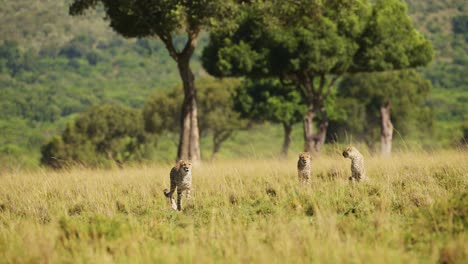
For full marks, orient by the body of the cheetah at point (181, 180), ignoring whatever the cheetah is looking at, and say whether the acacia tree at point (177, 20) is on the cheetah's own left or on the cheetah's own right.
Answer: on the cheetah's own left

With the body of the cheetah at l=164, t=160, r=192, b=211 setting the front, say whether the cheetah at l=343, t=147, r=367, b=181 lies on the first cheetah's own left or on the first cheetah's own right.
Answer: on the first cheetah's own left

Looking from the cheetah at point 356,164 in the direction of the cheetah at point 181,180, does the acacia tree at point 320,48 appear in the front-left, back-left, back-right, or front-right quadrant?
back-right

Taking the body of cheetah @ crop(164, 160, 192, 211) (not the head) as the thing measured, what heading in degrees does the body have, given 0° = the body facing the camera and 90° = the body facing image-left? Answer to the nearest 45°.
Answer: approximately 315°

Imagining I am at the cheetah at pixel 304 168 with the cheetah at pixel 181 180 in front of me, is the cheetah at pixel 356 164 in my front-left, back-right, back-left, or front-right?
back-left

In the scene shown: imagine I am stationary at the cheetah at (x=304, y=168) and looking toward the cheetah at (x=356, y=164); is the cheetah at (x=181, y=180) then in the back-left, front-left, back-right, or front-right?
back-right

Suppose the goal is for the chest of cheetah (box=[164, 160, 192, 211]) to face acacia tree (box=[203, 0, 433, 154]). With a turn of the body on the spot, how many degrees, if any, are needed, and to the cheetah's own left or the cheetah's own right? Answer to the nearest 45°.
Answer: approximately 135° to the cheetah's own left

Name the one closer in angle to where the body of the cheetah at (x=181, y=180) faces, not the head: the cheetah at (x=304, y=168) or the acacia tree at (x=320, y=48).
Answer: the cheetah

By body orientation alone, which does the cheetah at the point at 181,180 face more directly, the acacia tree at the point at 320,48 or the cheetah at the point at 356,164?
the cheetah
